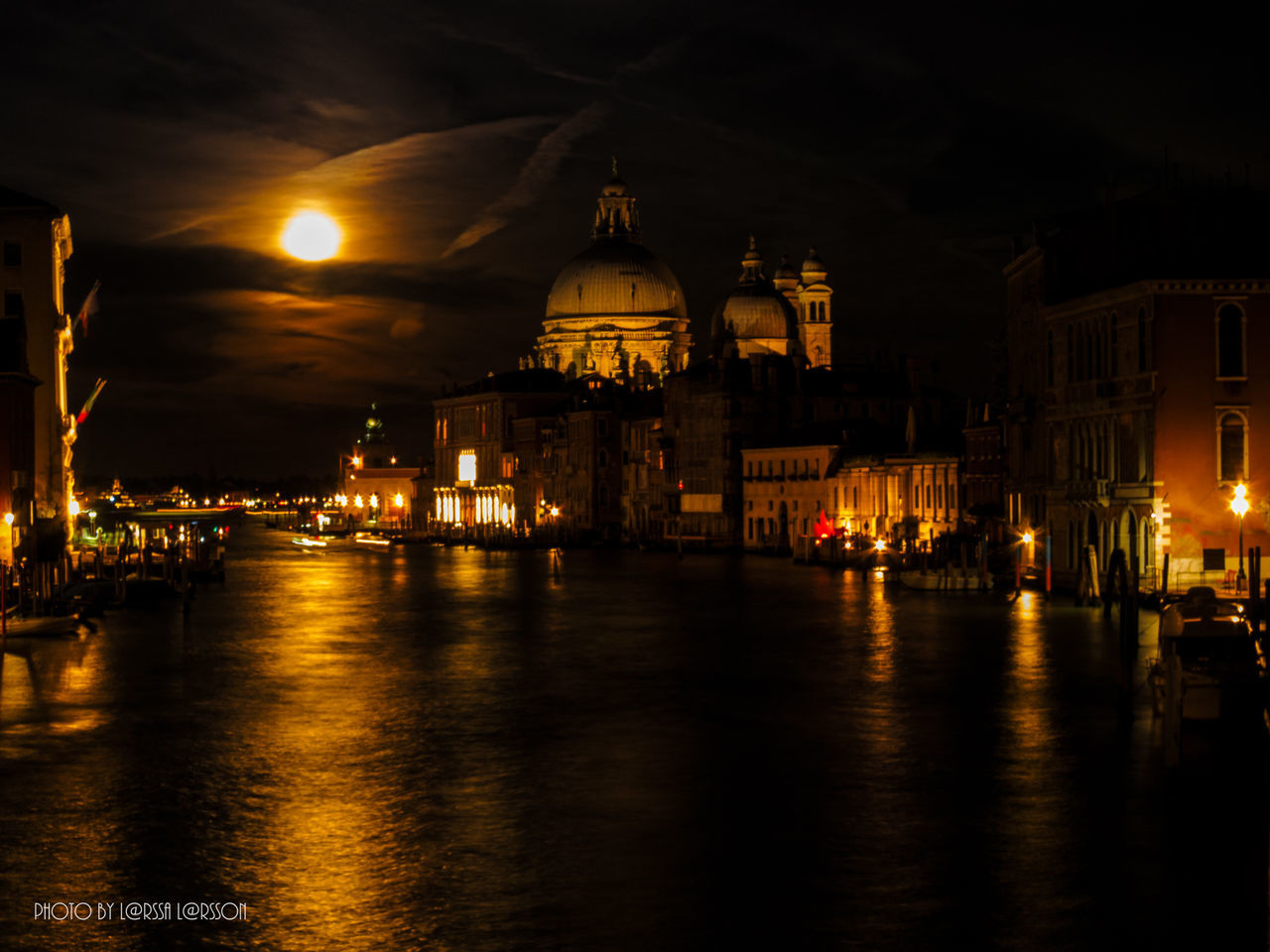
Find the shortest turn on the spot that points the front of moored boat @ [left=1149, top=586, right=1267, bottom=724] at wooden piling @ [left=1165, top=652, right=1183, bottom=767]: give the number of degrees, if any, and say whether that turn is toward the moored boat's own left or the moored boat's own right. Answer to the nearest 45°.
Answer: approximately 180°

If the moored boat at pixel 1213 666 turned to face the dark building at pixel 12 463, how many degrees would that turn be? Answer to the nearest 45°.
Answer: approximately 45° to its left

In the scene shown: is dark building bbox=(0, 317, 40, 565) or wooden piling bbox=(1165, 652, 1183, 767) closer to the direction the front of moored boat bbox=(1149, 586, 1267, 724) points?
the dark building

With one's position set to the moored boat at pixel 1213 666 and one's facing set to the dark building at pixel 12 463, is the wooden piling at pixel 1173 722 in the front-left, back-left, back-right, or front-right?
back-left

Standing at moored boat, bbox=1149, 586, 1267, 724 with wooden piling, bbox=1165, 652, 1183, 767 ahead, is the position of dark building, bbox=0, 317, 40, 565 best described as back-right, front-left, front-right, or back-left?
back-right

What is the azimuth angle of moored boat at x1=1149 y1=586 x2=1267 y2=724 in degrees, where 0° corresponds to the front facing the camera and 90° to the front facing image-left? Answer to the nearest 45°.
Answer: approximately 180°
